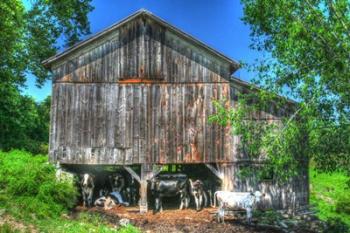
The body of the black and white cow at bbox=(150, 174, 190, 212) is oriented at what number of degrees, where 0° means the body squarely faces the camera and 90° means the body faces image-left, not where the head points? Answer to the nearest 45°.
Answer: approximately 90°

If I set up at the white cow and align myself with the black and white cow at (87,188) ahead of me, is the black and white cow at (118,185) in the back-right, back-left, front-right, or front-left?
front-right

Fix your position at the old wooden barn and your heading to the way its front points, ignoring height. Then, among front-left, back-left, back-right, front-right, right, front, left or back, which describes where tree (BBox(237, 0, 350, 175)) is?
front-left

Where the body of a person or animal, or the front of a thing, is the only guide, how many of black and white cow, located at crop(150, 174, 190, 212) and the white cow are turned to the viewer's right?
1

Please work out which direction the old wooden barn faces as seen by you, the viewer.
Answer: facing the viewer

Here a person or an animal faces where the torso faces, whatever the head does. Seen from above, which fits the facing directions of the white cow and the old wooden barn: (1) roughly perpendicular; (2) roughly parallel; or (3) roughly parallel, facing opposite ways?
roughly perpendicular

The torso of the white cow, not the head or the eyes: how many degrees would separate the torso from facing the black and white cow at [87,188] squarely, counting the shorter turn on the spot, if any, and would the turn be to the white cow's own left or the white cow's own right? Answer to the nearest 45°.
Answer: approximately 180°

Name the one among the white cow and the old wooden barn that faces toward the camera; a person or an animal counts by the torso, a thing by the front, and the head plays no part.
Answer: the old wooden barn

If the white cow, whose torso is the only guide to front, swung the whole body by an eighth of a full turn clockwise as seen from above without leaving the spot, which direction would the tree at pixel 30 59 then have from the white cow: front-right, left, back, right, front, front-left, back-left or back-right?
back
